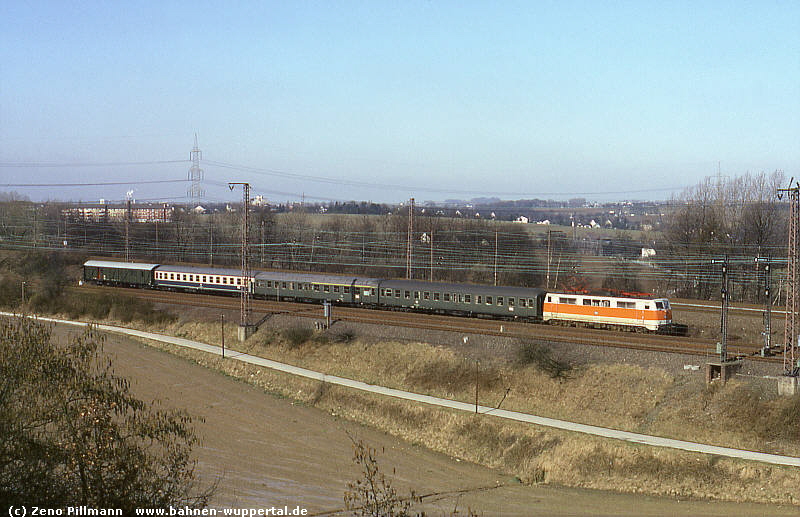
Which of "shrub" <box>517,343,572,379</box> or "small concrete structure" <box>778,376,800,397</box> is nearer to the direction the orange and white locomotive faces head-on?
the small concrete structure

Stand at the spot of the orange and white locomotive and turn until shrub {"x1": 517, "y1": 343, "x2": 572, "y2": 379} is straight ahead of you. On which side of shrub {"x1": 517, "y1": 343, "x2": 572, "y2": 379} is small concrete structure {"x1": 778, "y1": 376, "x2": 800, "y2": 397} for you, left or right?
left

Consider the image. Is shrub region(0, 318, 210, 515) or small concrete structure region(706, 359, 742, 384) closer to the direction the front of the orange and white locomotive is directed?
the small concrete structure

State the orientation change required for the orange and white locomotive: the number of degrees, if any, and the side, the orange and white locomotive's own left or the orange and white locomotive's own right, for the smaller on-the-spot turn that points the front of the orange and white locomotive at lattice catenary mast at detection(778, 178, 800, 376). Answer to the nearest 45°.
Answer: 0° — it already faces it

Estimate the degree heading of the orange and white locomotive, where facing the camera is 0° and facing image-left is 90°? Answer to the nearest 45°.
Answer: approximately 315°

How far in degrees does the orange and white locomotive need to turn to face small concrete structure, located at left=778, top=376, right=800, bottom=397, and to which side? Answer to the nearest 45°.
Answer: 0° — it already faces it
